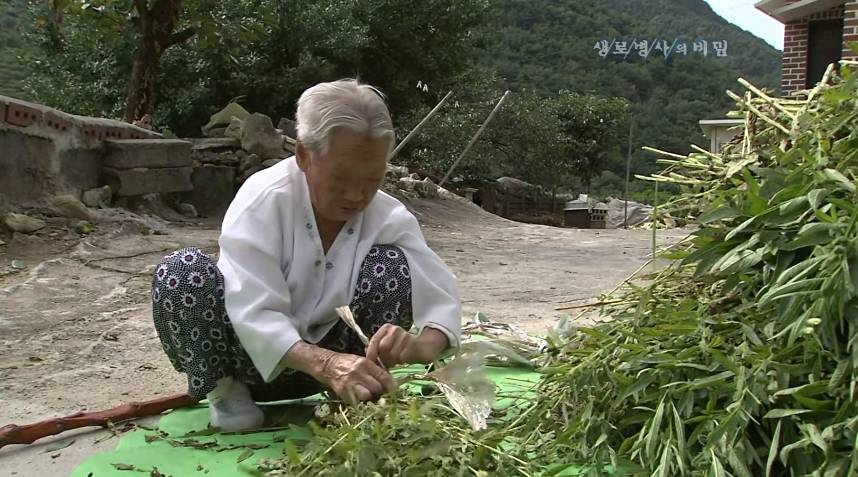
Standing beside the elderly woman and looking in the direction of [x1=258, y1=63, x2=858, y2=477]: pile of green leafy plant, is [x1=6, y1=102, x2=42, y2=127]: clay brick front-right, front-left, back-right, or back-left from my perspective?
back-left

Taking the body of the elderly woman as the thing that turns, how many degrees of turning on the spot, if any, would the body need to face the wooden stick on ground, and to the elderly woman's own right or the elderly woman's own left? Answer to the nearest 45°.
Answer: approximately 135° to the elderly woman's own right

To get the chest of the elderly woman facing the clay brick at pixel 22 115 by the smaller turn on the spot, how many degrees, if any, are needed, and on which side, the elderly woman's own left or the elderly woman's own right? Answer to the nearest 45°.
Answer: approximately 180°

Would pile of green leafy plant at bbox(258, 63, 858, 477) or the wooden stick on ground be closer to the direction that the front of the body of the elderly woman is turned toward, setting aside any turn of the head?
the pile of green leafy plant

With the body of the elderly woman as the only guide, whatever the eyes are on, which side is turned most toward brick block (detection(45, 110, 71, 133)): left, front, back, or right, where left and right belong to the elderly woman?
back

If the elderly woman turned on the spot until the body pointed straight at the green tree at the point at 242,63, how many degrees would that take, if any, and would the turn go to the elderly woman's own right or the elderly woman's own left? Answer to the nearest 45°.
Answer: approximately 135° to the elderly woman's own left

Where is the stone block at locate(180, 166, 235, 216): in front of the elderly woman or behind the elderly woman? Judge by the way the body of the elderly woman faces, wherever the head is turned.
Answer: behind

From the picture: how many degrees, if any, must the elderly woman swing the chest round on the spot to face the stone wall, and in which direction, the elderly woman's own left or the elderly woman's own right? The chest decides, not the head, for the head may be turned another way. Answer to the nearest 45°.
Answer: approximately 180°
